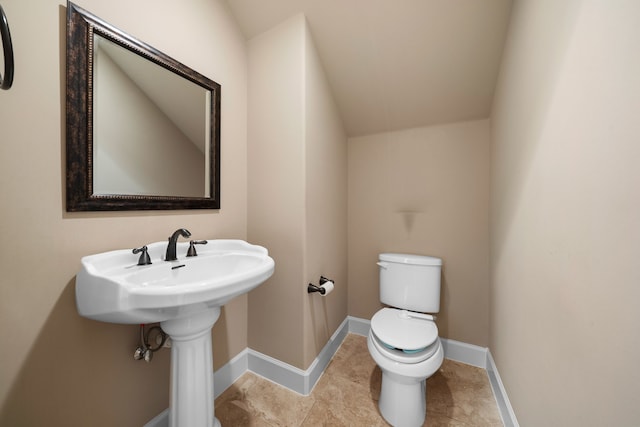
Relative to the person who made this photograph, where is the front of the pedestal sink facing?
facing the viewer and to the right of the viewer

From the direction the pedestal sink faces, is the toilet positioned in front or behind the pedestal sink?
in front
